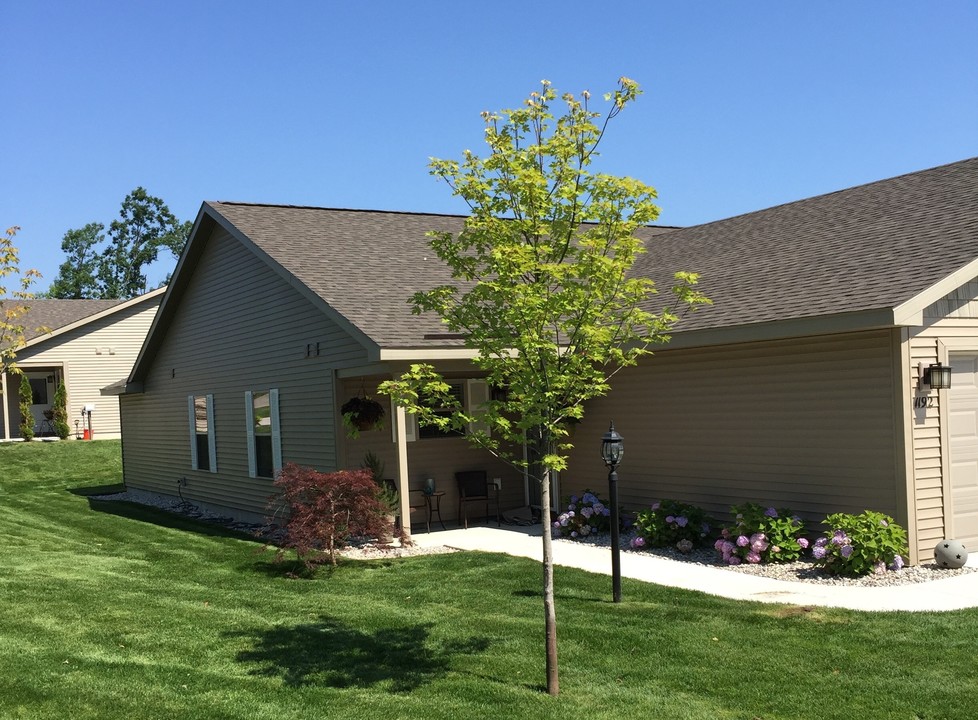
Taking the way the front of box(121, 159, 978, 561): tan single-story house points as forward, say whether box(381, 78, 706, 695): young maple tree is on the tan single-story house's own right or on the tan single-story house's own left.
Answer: on the tan single-story house's own right

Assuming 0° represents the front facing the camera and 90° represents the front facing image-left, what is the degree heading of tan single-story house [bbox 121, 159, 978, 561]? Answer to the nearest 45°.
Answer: approximately 315°

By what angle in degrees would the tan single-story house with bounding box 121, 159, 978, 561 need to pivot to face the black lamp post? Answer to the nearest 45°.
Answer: approximately 45° to its right

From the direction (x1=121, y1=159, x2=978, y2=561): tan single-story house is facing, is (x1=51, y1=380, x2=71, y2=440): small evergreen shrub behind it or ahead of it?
behind

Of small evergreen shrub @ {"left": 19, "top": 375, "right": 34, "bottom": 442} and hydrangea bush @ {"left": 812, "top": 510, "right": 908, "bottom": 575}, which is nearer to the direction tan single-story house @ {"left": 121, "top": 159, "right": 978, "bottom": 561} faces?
the hydrangea bush
